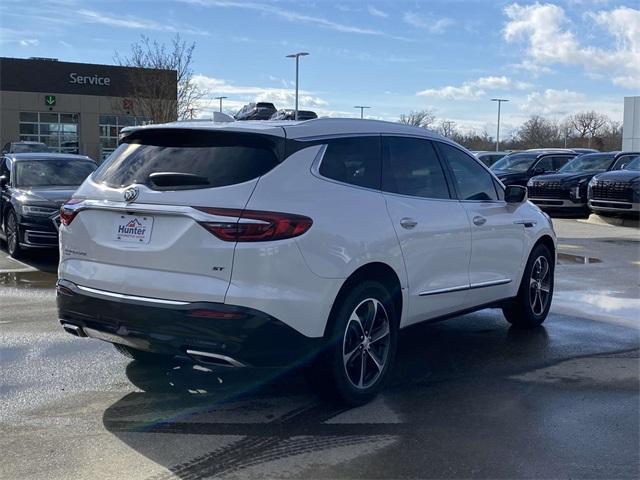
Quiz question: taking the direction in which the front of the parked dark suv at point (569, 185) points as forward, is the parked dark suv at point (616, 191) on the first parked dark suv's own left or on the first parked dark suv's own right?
on the first parked dark suv's own left

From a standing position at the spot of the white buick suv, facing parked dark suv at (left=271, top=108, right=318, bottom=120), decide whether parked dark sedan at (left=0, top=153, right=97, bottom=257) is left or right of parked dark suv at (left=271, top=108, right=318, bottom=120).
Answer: left

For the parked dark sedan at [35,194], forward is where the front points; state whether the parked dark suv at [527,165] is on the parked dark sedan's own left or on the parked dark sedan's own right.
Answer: on the parked dark sedan's own left

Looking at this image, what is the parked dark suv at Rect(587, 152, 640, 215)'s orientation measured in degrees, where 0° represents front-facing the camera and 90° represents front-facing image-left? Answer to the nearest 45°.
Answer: approximately 45°

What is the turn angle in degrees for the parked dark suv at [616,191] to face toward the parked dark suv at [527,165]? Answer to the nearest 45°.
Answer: approximately 90° to its right

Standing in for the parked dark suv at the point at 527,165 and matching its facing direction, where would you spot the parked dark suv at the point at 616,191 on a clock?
the parked dark suv at the point at 616,191 is roughly at 10 o'clock from the parked dark suv at the point at 527,165.
